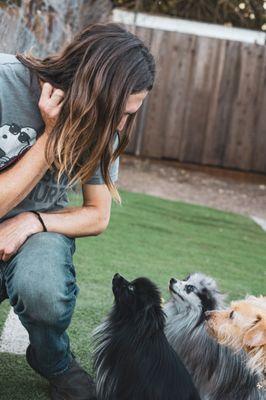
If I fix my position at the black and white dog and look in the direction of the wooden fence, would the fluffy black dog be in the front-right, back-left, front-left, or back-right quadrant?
back-left

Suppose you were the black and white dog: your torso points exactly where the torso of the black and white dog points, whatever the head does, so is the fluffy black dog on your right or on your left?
on your left

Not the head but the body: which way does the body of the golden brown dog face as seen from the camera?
to the viewer's left

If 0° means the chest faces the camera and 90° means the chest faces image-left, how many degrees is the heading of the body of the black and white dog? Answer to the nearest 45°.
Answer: approximately 90°

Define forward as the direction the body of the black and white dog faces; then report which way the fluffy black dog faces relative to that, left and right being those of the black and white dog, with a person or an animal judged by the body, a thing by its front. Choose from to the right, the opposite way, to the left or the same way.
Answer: the same way

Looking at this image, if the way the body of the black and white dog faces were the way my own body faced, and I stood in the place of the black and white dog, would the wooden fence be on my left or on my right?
on my right

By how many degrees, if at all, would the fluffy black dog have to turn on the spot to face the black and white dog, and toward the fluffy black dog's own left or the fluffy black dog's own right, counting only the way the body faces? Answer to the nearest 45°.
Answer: approximately 135° to the fluffy black dog's own right
